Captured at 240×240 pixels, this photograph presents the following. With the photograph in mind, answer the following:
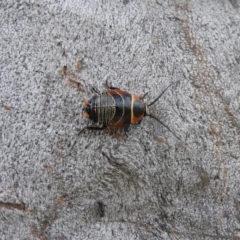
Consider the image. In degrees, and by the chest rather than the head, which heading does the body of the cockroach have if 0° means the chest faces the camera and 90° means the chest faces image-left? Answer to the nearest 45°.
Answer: approximately 270°
